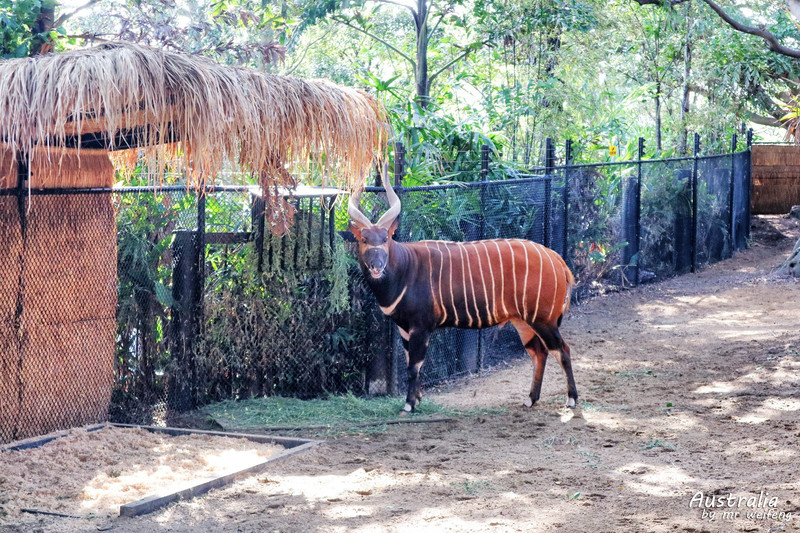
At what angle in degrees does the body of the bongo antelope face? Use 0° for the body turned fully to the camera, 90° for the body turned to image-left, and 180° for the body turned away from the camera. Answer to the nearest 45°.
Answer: approximately 90°

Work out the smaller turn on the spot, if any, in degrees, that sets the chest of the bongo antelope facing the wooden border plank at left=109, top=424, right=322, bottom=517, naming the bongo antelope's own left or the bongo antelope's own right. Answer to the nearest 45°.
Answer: approximately 45° to the bongo antelope's own left

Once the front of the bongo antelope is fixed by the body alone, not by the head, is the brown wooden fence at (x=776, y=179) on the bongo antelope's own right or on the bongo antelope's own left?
on the bongo antelope's own right

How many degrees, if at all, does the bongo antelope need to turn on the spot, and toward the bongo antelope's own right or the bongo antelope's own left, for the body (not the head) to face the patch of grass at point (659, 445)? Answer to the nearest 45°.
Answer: approximately 135° to the bongo antelope's own left

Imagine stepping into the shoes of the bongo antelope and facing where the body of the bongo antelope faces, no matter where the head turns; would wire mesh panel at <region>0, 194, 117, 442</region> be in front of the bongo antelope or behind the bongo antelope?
in front

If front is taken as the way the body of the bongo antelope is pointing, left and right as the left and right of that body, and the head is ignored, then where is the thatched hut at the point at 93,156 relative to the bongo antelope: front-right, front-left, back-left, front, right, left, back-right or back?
front-left

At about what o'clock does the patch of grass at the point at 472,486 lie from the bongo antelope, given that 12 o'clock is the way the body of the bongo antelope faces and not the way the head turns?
The patch of grass is roughly at 9 o'clock from the bongo antelope.
